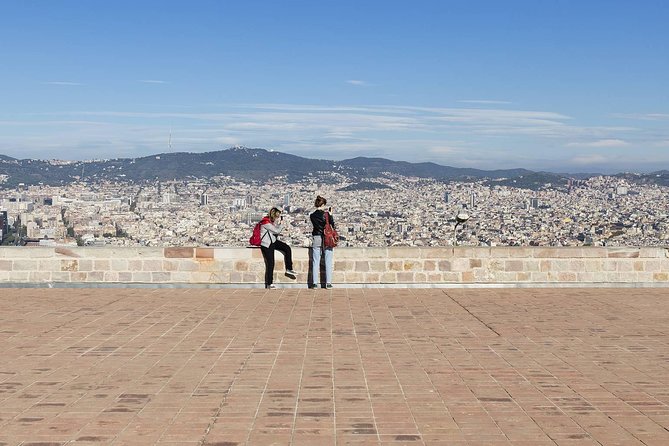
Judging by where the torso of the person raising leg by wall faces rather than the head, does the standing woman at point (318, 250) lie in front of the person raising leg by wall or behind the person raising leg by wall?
in front

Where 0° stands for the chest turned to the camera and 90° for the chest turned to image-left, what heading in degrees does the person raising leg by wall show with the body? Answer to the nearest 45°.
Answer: approximately 270°
